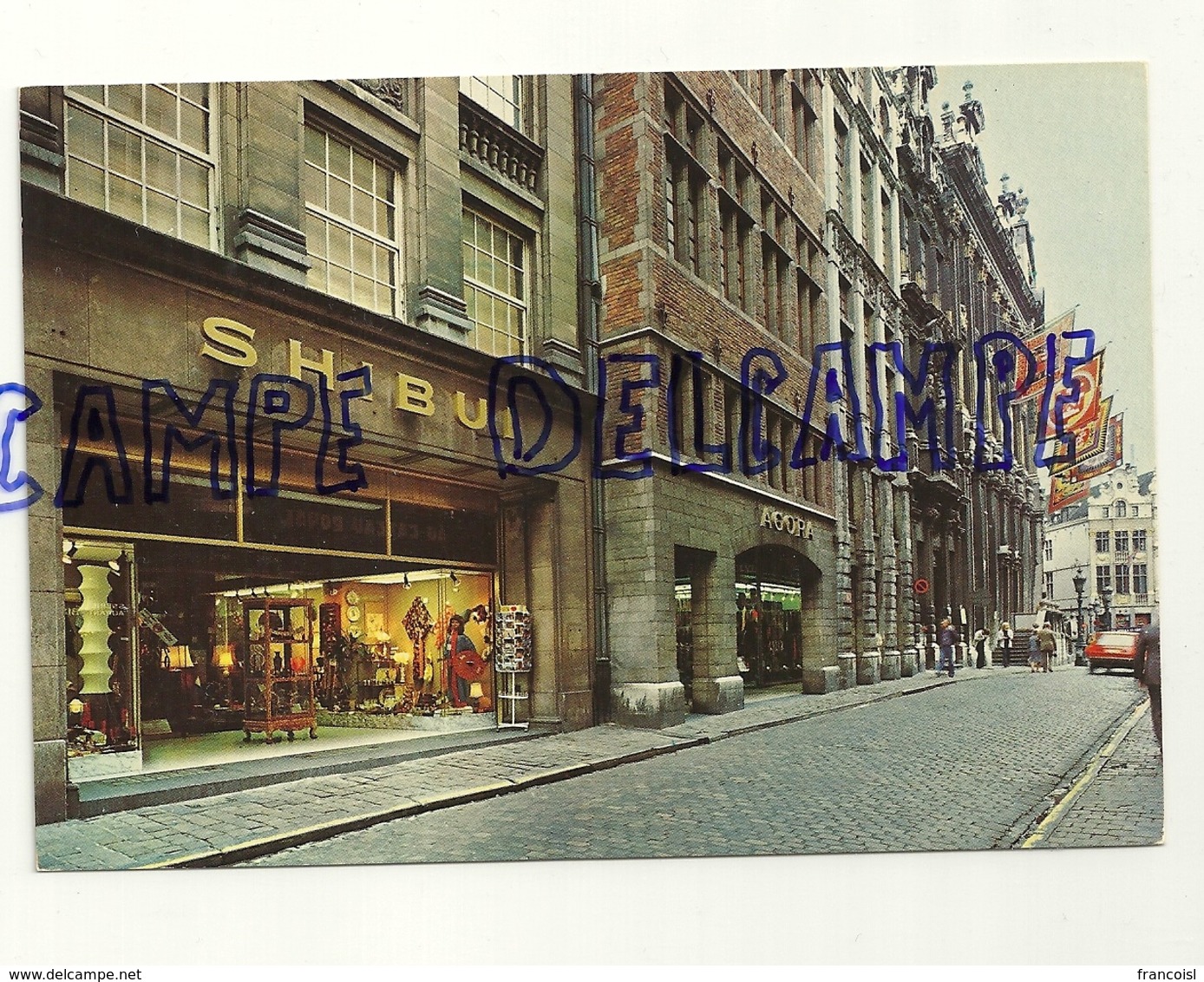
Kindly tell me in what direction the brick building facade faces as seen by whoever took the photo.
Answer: facing the viewer and to the right of the viewer

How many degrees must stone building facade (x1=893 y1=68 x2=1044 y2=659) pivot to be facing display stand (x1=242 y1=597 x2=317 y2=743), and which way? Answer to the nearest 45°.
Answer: approximately 90° to its right
